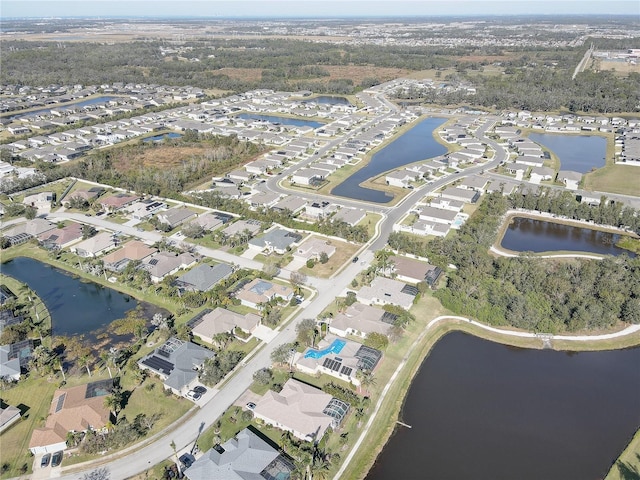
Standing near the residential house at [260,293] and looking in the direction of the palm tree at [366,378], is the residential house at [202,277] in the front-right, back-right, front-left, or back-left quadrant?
back-right

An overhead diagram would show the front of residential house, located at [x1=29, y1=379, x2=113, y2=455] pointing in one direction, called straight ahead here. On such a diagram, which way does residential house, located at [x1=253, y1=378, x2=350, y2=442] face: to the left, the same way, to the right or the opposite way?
the opposite way

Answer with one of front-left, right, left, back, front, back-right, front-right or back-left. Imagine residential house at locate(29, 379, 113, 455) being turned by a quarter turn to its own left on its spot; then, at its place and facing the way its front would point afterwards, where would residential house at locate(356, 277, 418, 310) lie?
front

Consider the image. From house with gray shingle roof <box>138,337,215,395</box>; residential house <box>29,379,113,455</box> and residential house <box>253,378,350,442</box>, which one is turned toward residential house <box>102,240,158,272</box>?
residential house <box>253,378,350,442</box>

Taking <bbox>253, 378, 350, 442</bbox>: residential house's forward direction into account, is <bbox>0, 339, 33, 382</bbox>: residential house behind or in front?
in front

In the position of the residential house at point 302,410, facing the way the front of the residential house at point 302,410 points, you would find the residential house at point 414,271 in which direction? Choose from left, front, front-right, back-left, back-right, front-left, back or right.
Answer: right

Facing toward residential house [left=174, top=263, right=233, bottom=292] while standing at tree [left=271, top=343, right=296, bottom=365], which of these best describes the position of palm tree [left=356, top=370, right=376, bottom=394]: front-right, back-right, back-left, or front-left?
back-right

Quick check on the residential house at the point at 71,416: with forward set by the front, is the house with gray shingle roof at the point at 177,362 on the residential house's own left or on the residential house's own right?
on the residential house's own left

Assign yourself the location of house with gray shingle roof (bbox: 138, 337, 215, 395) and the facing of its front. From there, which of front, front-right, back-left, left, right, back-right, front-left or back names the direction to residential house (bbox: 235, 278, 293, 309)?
left

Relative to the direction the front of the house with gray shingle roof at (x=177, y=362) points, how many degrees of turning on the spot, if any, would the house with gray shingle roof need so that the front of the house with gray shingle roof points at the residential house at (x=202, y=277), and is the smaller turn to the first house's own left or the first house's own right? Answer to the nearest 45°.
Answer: approximately 135° to the first house's own left

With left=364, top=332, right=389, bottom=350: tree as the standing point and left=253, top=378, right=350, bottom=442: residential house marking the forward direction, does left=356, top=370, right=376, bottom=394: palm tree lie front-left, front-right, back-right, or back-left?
front-left

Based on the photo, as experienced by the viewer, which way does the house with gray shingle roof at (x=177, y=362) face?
facing the viewer and to the right of the viewer

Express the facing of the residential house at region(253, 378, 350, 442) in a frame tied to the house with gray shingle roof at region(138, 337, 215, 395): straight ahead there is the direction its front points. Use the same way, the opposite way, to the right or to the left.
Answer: the opposite way

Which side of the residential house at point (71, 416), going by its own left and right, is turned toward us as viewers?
front

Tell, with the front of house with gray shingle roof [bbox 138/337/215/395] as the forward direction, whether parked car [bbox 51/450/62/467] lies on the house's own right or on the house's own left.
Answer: on the house's own right

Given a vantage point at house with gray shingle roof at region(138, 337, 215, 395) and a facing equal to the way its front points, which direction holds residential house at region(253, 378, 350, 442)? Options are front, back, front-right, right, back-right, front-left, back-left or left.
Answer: front

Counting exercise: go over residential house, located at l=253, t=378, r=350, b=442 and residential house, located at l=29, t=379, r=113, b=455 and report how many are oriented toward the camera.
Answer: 1

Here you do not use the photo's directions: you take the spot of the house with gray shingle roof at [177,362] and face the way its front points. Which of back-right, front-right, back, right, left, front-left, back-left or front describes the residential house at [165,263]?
back-left

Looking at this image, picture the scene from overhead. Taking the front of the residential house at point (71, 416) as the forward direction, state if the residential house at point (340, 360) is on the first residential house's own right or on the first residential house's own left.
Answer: on the first residential house's own left

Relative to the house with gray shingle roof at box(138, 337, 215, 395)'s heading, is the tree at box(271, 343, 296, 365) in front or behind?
in front

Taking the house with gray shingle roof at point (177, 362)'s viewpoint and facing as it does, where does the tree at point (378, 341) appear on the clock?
The tree is roughly at 11 o'clock from the house with gray shingle roof.

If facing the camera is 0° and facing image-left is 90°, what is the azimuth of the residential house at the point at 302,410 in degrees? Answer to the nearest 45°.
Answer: approximately 135°
